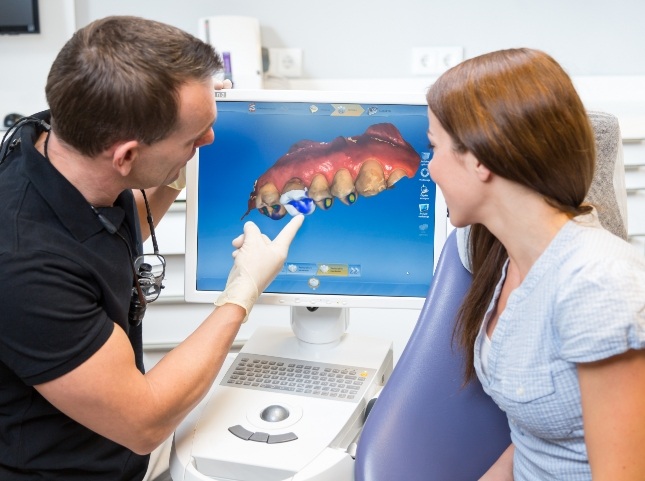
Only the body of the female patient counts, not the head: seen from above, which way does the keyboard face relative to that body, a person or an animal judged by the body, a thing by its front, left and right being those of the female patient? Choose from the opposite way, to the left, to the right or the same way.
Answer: to the left

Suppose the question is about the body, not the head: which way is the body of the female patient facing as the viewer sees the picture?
to the viewer's left

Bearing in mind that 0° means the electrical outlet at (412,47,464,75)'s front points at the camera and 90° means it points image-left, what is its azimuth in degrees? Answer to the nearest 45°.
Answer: approximately 0°

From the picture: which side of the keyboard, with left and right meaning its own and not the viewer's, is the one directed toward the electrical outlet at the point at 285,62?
back

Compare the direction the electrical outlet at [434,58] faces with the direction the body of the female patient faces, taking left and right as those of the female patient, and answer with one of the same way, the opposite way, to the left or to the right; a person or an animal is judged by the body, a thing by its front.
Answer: to the left

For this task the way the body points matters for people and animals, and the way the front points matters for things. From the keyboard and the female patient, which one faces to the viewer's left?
the female patient
